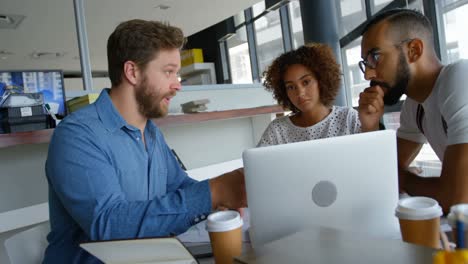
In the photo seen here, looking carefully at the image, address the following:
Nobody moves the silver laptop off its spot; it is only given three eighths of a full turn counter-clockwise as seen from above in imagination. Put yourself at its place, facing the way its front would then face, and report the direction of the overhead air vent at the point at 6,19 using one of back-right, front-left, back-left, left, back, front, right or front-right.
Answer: right

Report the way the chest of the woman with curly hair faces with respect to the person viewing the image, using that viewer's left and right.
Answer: facing the viewer

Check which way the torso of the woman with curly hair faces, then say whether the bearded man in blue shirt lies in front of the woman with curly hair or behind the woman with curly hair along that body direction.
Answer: in front

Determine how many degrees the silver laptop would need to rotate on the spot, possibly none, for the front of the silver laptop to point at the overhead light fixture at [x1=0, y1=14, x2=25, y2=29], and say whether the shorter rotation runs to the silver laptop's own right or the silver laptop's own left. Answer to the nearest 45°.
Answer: approximately 45° to the silver laptop's own left

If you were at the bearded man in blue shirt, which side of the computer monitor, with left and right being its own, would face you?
front

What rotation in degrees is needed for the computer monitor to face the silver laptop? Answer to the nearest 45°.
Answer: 0° — it already faces it

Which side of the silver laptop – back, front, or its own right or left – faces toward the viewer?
back

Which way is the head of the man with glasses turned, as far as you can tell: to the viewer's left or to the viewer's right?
to the viewer's left

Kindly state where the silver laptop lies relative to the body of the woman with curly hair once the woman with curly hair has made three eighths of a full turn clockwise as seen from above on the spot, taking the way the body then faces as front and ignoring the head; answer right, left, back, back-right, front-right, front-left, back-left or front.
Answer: back-left

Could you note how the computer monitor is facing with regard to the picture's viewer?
facing the viewer

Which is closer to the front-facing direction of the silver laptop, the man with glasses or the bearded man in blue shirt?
the man with glasses

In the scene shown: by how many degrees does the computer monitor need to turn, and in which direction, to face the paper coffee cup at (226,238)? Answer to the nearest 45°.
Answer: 0° — it already faces it

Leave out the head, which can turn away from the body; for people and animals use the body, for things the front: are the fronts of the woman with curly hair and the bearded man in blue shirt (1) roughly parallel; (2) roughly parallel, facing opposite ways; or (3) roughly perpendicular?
roughly perpendicular

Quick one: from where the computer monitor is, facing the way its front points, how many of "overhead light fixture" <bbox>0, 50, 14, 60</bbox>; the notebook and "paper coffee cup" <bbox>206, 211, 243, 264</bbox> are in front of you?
2

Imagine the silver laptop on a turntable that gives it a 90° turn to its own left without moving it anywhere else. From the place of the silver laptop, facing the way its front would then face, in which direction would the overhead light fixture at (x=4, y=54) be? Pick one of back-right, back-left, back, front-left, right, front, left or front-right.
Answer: front-right

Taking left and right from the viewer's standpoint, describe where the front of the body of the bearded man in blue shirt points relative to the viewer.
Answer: facing the viewer and to the right of the viewer

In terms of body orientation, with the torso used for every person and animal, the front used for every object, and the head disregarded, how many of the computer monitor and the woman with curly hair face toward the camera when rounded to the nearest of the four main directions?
2
